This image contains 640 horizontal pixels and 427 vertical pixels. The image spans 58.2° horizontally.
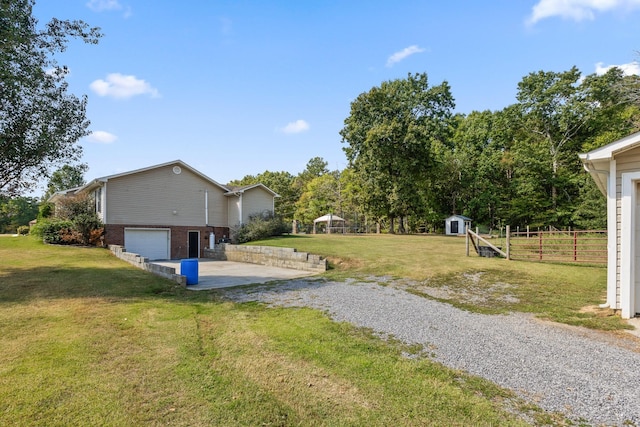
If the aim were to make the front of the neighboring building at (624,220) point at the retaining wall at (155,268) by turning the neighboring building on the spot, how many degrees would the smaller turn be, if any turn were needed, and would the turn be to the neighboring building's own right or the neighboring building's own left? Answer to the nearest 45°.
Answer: approximately 45° to the neighboring building's own right

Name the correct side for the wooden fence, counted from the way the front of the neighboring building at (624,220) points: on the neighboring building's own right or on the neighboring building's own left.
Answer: on the neighboring building's own right

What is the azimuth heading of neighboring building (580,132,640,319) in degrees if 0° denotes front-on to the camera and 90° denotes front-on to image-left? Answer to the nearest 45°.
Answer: approximately 45°
